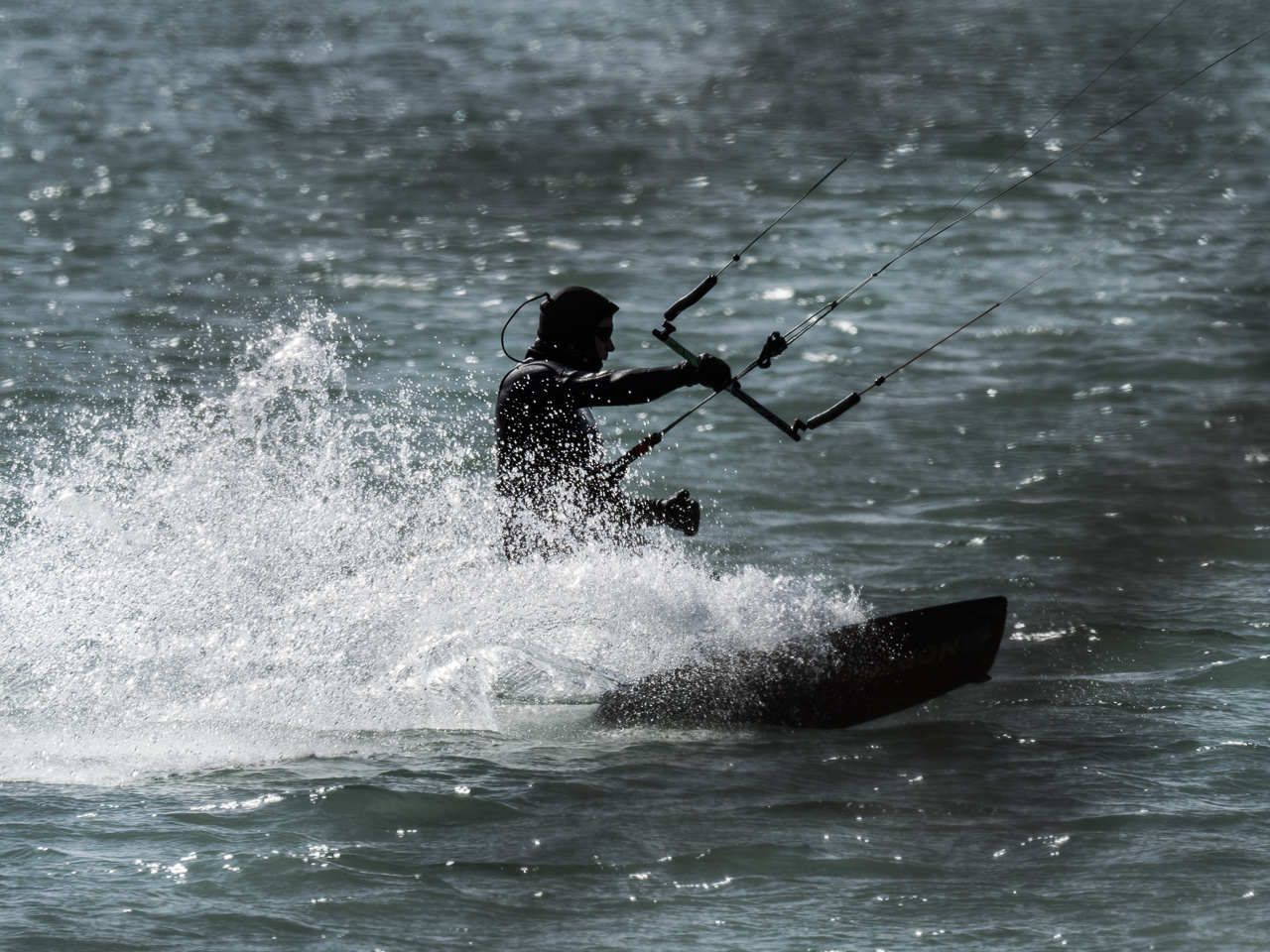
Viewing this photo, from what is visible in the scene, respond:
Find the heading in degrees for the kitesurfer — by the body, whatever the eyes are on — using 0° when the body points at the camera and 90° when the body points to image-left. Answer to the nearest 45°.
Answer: approximately 270°
